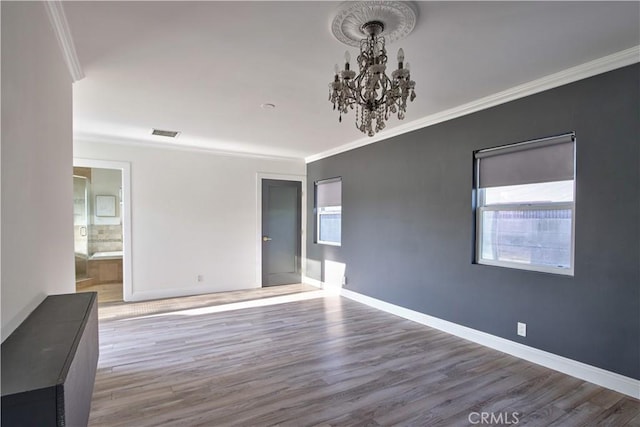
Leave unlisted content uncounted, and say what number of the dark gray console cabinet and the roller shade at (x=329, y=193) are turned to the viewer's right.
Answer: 1

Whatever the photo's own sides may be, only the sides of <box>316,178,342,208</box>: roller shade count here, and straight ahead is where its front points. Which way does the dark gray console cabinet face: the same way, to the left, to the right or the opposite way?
the opposite way

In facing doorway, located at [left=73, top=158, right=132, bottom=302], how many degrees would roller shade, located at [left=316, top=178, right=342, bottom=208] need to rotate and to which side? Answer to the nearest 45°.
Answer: approximately 45° to its right

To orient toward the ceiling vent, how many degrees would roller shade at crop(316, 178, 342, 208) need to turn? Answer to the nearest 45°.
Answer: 0° — it already faces it

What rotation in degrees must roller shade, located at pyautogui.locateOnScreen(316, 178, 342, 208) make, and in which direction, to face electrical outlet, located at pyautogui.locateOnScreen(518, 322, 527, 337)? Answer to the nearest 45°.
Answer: approximately 90° to its left

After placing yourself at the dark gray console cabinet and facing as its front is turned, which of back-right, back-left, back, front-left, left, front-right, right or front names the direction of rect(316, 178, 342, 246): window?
front-left

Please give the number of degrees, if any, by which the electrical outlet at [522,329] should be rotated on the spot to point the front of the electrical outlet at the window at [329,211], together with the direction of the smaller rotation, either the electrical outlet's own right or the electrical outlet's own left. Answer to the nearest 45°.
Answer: approximately 90° to the electrical outlet's own right

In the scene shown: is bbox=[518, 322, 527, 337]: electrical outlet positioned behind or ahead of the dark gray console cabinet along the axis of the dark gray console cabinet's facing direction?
ahead

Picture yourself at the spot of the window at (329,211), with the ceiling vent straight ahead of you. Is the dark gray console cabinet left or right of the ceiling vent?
left

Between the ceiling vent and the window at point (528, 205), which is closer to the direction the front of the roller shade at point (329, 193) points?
the ceiling vent

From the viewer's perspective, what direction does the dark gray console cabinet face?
to the viewer's right

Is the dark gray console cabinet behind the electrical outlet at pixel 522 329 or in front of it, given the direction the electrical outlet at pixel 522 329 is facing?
in front

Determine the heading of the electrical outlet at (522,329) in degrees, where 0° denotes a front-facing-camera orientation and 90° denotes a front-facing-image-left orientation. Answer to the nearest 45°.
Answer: approximately 45°

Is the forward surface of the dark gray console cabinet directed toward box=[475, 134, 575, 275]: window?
yes

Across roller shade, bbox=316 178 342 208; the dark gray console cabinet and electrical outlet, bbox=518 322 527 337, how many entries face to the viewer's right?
1

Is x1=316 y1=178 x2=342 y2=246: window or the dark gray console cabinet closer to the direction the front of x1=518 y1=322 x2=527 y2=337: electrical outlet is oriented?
the dark gray console cabinet

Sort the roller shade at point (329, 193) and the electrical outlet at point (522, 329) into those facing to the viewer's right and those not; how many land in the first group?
0

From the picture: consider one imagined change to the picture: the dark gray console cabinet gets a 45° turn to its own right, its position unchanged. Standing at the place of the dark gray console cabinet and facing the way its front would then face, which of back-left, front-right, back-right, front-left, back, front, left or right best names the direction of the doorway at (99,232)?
back-left
